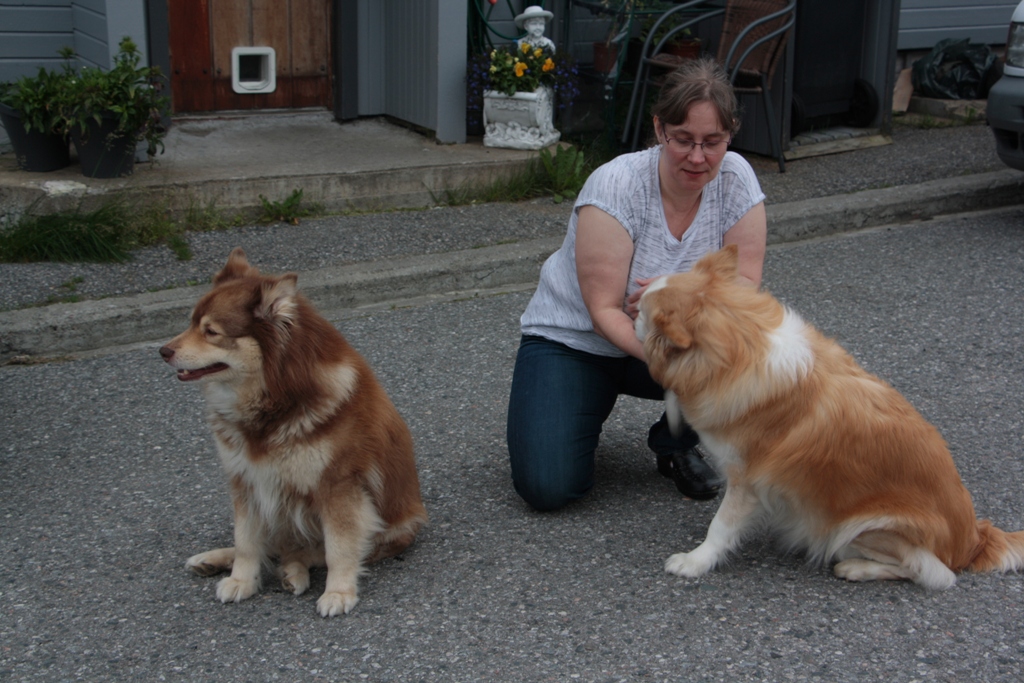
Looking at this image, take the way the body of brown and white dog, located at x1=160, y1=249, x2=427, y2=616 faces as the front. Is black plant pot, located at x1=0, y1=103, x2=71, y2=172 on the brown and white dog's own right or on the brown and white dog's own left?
on the brown and white dog's own right

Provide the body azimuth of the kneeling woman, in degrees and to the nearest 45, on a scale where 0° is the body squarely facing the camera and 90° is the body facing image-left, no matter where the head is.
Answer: approximately 315°

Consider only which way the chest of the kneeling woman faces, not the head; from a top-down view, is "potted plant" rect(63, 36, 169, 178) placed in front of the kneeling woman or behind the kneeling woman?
behind

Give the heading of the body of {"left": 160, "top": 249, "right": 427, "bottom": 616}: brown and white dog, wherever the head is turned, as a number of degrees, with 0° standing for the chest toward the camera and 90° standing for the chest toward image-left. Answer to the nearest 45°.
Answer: approximately 45°

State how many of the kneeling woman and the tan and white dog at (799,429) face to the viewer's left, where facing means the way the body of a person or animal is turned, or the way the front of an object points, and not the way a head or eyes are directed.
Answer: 1

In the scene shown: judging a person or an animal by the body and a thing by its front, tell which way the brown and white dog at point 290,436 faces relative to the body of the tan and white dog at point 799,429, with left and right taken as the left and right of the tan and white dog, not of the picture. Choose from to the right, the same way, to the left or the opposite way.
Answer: to the left

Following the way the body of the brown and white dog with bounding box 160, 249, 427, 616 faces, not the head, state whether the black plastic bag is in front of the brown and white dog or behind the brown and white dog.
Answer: behind

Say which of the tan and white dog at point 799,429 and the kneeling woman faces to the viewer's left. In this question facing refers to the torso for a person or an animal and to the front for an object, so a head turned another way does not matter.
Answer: the tan and white dog

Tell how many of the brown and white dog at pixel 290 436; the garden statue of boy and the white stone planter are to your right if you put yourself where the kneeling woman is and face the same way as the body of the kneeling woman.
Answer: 1

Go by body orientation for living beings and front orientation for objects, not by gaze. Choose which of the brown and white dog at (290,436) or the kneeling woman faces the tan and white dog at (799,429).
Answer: the kneeling woman

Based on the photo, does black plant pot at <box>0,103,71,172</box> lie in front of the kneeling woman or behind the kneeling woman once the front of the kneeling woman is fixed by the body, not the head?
behind

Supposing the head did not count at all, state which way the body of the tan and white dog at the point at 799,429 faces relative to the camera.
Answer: to the viewer's left

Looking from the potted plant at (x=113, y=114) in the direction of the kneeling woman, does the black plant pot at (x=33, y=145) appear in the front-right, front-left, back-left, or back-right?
back-right
